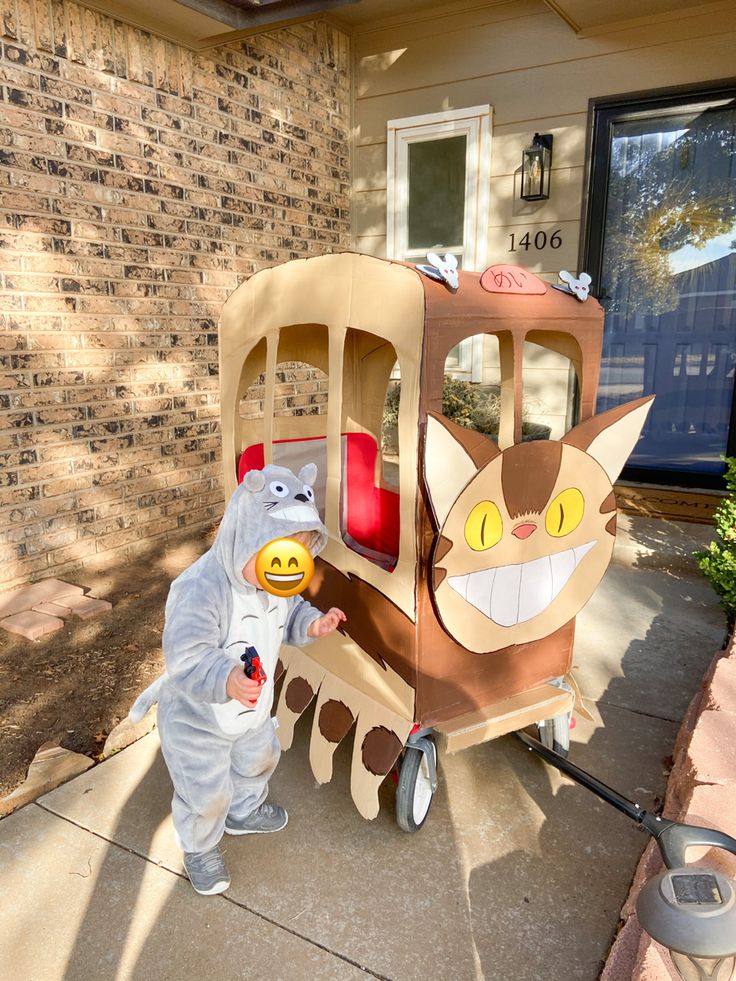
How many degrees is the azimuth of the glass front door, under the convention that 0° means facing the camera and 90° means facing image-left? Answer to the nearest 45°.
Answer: approximately 0°

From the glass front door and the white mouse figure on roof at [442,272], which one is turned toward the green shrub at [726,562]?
the glass front door

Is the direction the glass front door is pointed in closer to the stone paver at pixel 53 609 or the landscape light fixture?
the landscape light fixture

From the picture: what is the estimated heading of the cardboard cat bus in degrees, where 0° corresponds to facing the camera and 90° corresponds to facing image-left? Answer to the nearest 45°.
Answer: approximately 315°

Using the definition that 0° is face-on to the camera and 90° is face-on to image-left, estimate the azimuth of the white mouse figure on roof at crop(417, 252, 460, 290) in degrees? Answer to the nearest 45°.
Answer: approximately 315°

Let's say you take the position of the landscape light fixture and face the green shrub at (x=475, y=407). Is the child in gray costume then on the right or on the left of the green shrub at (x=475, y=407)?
left

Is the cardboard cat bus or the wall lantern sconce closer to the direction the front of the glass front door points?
the cardboard cat bus

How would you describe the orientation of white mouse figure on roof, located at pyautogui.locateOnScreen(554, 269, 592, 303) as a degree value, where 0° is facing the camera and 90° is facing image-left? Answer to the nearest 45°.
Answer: approximately 315°

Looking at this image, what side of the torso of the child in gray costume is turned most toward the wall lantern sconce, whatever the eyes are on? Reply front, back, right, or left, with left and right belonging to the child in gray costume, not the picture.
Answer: left

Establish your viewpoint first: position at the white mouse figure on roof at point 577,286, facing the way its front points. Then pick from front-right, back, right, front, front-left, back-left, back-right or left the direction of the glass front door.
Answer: back-left

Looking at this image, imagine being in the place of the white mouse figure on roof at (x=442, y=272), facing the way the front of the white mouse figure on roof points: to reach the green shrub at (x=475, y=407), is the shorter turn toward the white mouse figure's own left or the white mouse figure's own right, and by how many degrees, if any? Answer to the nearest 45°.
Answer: approximately 135° to the white mouse figure's own left

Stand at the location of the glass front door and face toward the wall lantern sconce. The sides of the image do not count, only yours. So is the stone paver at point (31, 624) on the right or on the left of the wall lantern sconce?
left

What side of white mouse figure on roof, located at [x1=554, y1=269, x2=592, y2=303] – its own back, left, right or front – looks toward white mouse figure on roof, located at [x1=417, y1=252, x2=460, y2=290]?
right

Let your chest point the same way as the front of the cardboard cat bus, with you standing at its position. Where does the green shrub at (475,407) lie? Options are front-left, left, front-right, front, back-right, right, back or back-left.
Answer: back-left

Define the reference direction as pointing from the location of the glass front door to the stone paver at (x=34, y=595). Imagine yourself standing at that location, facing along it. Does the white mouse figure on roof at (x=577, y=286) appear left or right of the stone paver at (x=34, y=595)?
left
